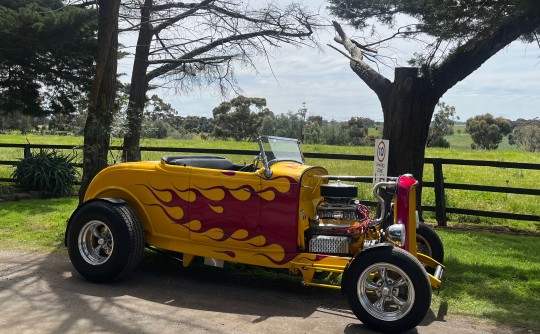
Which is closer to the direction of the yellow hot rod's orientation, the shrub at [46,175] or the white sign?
the white sign

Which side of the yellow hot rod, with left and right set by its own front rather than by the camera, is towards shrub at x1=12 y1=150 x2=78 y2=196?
back

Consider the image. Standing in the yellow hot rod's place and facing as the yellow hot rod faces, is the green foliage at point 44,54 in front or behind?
behind

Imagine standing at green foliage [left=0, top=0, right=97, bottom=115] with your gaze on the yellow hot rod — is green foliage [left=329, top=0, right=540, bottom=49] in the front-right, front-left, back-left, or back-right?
front-left

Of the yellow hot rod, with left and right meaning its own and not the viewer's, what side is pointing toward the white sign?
left

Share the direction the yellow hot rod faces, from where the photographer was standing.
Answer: facing the viewer and to the right of the viewer

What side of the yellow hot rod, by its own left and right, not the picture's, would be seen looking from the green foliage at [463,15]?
left
